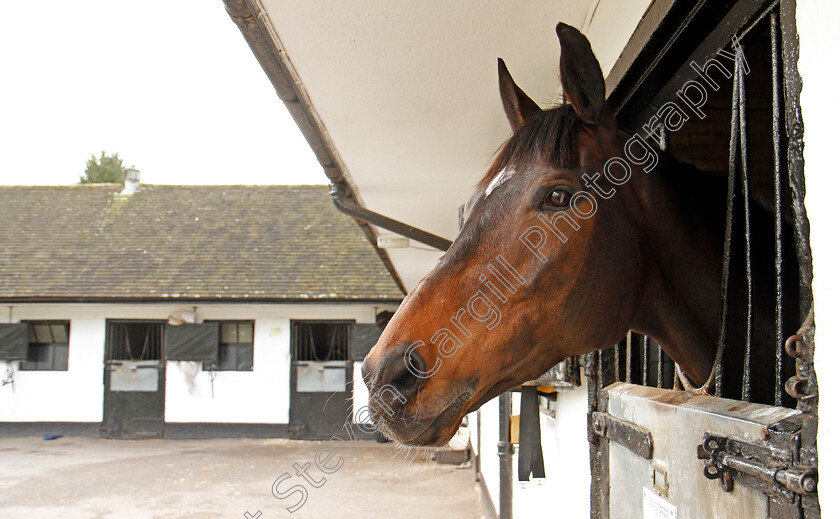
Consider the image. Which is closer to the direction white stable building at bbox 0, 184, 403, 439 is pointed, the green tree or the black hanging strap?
the black hanging strap

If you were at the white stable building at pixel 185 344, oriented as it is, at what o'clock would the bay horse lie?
The bay horse is roughly at 12 o'clock from the white stable building.

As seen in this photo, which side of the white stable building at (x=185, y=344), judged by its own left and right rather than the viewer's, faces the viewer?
front

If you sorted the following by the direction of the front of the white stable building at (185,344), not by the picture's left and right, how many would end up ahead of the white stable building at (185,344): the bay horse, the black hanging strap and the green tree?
2

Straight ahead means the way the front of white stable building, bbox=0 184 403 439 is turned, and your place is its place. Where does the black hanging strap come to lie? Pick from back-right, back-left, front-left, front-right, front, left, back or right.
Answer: front

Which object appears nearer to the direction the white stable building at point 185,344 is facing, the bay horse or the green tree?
the bay horse

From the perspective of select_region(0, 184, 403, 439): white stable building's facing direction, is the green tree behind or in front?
behind

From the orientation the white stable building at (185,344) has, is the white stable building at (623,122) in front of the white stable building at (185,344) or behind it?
in front
